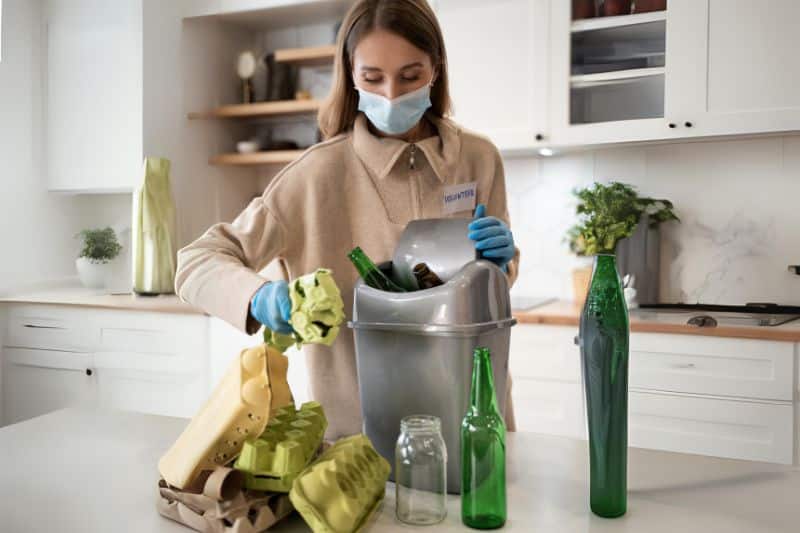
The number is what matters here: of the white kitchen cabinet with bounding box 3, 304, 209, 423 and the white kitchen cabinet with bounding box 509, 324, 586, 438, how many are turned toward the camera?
2

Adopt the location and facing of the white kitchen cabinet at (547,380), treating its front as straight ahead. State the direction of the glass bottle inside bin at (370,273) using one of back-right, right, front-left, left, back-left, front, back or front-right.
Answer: front

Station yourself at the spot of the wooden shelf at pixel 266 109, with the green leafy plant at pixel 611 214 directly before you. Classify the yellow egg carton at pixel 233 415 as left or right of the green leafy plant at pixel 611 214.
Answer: right

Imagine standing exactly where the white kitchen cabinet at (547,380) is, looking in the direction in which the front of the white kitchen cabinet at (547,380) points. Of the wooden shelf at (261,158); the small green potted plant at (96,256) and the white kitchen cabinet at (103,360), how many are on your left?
0

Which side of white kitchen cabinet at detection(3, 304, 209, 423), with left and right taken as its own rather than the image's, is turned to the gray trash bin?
front

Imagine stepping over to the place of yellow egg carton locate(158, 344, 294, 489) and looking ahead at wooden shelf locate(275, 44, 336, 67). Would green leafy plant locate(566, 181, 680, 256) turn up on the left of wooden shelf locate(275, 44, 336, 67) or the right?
right

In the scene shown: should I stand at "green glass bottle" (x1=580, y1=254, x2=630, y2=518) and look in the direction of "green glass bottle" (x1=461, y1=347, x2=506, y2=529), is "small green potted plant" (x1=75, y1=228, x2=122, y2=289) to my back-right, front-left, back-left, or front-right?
front-right

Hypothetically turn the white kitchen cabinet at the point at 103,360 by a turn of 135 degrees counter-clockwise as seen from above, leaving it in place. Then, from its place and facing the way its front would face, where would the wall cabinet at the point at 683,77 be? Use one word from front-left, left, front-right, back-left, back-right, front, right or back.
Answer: right

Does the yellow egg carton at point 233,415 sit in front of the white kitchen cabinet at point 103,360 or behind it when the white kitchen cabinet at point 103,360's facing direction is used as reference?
in front

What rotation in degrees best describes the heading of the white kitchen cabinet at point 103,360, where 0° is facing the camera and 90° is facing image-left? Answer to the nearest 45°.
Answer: approximately 0°

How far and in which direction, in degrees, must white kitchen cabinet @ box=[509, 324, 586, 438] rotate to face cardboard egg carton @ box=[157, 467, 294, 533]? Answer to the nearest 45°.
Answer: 0° — it already faces it

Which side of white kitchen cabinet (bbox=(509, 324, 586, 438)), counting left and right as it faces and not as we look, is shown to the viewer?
front

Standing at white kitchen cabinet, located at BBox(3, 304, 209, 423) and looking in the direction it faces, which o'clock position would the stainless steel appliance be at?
The stainless steel appliance is roughly at 10 o'clock from the white kitchen cabinet.

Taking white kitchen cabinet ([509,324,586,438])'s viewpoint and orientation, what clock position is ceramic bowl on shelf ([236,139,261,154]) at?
The ceramic bowl on shelf is roughly at 4 o'clock from the white kitchen cabinet.

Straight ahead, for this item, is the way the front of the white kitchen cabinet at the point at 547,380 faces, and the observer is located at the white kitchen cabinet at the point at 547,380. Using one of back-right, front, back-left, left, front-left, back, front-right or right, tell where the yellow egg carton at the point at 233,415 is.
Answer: front

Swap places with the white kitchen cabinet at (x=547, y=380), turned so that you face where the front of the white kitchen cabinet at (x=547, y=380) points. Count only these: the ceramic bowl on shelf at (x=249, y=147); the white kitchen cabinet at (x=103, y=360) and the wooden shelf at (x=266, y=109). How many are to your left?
0

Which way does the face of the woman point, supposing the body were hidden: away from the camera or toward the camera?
toward the camera

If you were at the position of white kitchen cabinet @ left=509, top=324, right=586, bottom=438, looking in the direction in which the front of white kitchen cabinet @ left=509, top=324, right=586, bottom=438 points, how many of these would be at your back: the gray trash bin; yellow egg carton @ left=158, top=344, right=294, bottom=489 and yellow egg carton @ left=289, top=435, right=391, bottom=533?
0
